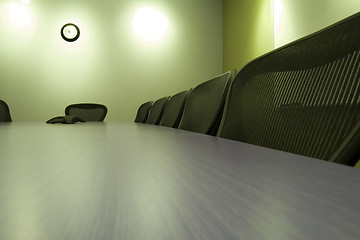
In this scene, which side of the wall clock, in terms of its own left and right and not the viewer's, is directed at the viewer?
front
